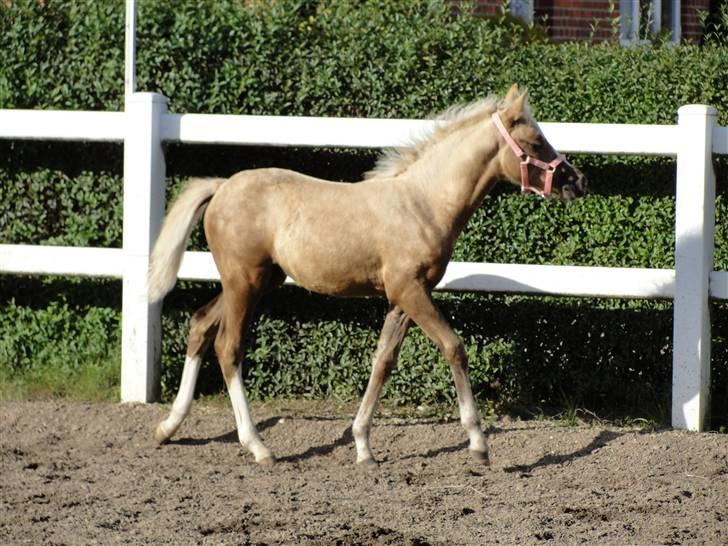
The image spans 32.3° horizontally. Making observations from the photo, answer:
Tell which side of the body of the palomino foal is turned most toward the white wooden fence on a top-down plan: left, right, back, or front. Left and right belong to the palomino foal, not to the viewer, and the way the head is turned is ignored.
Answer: left

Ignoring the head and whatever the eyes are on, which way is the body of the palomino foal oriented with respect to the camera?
to the viewer's right
